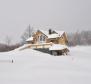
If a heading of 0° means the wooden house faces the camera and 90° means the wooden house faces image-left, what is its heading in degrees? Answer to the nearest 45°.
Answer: approximately 0°
